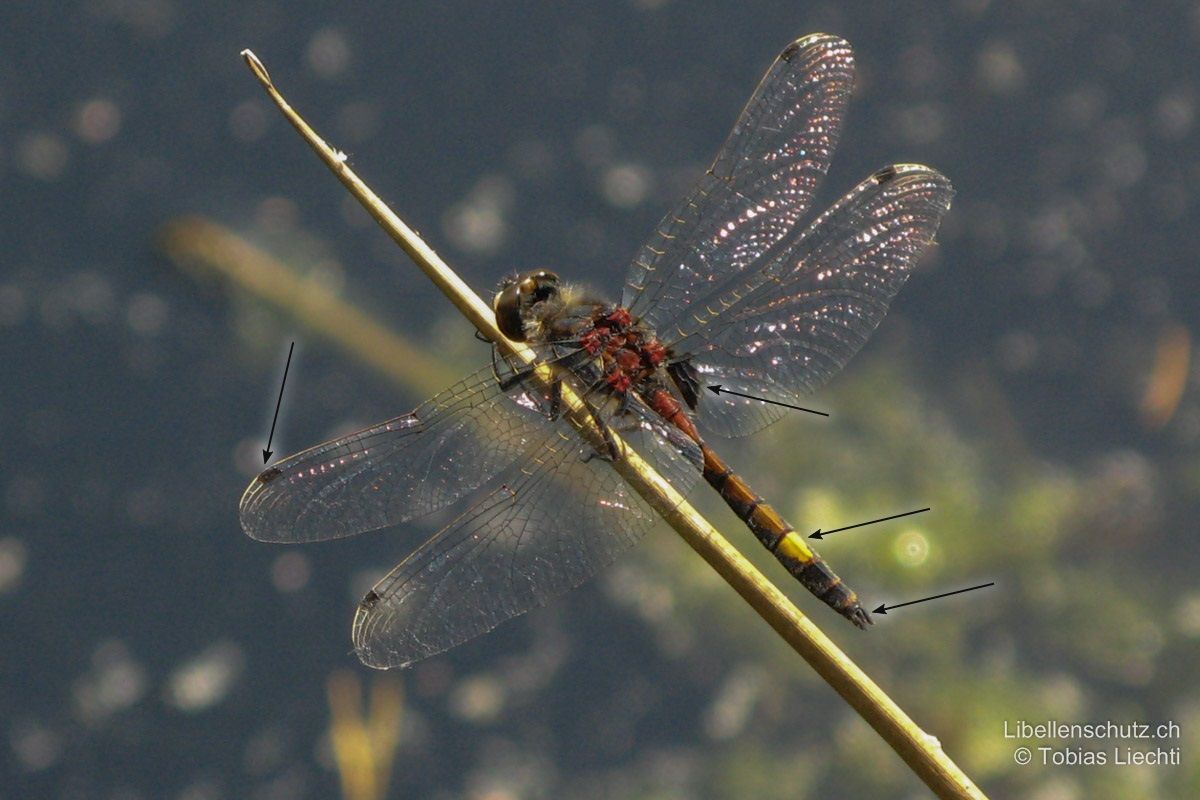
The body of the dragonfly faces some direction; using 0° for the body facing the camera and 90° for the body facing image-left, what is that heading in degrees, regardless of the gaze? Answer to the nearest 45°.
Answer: approximately 135°
